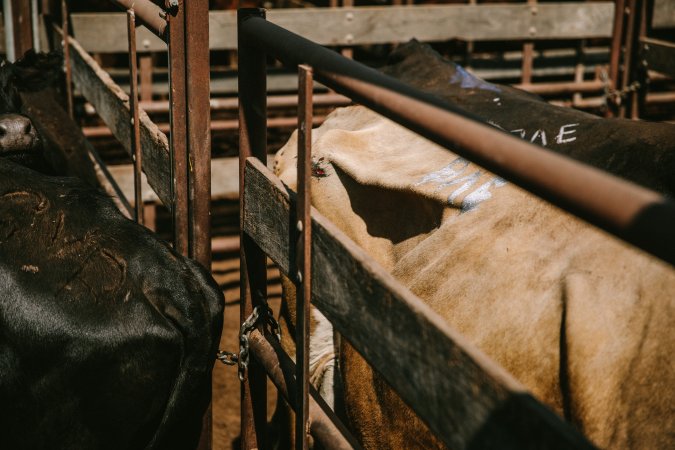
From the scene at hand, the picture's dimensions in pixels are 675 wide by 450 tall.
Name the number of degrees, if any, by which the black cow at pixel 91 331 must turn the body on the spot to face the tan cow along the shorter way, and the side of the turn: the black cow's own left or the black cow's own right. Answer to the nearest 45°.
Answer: approximately 135° to the black cow's own right

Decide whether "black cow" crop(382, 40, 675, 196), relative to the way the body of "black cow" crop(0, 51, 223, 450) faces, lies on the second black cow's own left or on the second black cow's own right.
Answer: on the second black cow's own right

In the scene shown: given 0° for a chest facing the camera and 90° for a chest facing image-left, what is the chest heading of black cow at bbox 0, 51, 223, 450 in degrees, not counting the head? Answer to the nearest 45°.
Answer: approximately 135°
